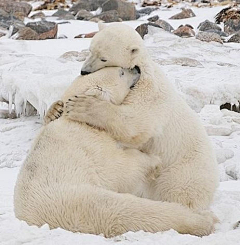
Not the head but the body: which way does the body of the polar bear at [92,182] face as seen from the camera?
to the viewer's right

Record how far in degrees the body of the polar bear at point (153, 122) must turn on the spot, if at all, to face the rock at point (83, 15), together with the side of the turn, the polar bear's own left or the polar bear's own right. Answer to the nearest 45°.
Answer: approximately 90° to the polar bear's own right

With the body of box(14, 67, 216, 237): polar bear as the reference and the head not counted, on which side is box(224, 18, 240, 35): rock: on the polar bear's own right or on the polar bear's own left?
on the polar bear's own left

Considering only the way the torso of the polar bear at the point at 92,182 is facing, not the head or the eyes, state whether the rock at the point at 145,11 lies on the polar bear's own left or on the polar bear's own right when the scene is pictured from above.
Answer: on the polar bear's own left

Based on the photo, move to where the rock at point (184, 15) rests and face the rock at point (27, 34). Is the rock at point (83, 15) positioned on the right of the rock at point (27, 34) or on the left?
right

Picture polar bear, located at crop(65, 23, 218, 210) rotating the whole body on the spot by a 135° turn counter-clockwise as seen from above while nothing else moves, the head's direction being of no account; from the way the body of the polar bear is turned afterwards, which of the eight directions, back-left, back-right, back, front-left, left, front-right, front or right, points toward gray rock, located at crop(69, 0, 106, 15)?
back-left

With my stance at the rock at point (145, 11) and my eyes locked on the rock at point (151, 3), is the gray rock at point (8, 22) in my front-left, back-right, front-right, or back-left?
back-left

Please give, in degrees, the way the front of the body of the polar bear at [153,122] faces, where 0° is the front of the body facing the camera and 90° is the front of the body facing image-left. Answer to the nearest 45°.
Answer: approximately 90°

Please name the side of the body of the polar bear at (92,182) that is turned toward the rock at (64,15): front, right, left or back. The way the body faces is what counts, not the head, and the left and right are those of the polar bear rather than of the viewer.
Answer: left

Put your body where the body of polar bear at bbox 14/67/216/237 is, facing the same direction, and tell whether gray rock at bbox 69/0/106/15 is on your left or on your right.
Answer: on your left

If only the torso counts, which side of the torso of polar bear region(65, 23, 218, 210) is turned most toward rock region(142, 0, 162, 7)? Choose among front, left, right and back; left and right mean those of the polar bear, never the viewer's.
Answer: right

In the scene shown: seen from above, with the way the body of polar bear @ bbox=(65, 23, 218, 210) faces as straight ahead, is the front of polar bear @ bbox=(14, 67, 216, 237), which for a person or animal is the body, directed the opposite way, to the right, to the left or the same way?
the opposite way
